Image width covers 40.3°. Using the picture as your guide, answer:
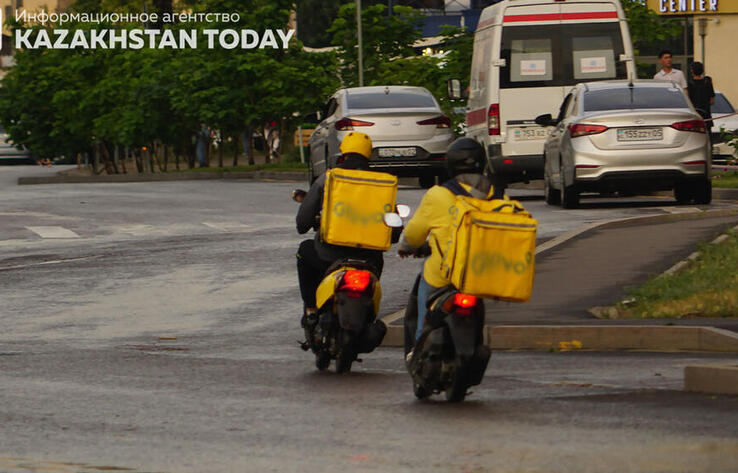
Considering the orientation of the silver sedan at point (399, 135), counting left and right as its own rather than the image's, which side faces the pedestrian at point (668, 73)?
right

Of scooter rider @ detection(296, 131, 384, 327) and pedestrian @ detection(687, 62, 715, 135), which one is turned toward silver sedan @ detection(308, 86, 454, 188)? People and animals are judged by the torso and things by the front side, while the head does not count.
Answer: the scooter rider

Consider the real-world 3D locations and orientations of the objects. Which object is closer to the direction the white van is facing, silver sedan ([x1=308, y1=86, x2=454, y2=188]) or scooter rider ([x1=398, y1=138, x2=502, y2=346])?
the silver sedan

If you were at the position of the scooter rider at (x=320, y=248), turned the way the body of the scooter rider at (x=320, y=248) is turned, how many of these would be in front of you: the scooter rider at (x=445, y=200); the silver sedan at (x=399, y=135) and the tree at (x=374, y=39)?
2

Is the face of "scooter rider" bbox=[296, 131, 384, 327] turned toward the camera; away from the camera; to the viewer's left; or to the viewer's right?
away from the camera

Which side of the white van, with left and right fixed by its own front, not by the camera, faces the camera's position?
back

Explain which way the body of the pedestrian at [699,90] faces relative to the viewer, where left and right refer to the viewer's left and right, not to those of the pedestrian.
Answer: facing away from the viewer

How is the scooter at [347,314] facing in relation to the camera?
away from the camera

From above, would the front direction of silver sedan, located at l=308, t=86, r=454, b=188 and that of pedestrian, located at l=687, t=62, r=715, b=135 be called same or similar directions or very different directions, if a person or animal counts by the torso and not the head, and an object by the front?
same or similar directions

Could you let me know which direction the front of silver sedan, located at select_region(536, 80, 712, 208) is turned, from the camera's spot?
facing away from the viewer

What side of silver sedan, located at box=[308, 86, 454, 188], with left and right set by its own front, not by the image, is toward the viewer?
back

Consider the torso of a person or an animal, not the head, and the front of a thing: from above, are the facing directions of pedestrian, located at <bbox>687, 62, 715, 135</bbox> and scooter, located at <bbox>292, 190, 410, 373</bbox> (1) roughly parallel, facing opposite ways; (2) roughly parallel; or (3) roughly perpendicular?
roughly parallel

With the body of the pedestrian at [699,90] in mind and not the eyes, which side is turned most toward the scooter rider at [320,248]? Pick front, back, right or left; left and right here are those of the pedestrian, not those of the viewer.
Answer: back

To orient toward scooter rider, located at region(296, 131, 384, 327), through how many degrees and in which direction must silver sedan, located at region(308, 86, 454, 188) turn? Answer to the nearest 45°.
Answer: approximately 180°

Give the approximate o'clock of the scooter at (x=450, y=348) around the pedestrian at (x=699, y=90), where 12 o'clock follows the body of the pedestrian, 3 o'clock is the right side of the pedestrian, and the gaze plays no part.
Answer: The scooter is roughly at 6 o'clock from the pedestrian.
